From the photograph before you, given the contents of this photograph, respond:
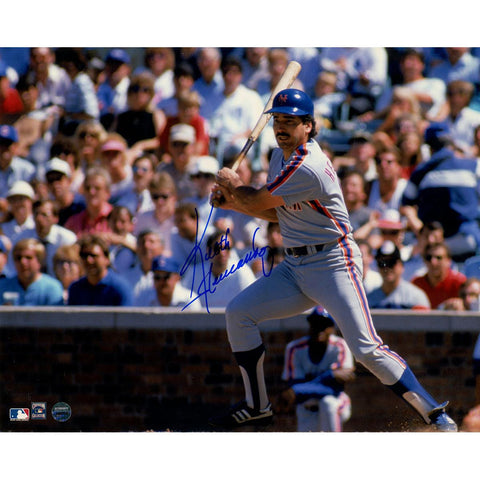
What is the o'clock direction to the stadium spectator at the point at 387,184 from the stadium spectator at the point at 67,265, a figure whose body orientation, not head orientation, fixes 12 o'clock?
the stadium spectator at the point at 387,184 is roughly at 9 o'clock from the stadium spectator at the point at 67,265.

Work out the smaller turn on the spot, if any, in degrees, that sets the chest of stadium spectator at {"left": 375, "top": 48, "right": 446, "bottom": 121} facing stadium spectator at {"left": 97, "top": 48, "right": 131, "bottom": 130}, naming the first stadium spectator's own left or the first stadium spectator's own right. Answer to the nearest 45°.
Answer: approximately 90° to the first stadium spectator's own right

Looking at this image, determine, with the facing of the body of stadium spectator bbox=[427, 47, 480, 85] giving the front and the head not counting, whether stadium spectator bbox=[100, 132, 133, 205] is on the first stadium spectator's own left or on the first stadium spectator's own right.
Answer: on the first stadium spectator's own right

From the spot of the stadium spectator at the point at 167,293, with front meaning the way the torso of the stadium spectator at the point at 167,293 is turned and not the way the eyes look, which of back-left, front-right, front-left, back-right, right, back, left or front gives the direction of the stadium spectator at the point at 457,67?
left

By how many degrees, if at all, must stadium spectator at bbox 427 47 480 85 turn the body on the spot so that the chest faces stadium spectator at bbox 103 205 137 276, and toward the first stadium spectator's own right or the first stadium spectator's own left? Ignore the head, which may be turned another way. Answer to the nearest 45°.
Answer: approximately 90° to the first stadium spectator's own right

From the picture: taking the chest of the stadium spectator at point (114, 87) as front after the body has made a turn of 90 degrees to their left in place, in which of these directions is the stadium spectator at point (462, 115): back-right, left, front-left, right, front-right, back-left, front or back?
front-right

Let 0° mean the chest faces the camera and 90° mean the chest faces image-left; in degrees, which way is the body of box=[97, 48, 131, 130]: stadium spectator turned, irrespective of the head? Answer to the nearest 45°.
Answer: approximately 315°

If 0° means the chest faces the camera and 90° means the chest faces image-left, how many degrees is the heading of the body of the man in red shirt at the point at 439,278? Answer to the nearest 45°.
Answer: approximately 0°
